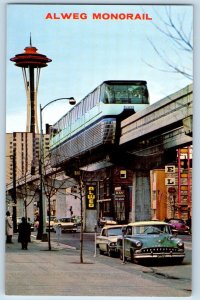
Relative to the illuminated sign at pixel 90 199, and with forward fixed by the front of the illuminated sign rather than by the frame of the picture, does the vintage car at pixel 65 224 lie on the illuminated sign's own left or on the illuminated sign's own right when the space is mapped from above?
on the illuminated sign's own right

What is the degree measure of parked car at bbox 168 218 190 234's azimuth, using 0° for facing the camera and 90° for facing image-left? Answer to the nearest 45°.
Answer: approximately 315°

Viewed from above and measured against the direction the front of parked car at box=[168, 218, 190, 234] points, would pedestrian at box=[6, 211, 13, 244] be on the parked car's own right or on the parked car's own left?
on the parked car's own right
